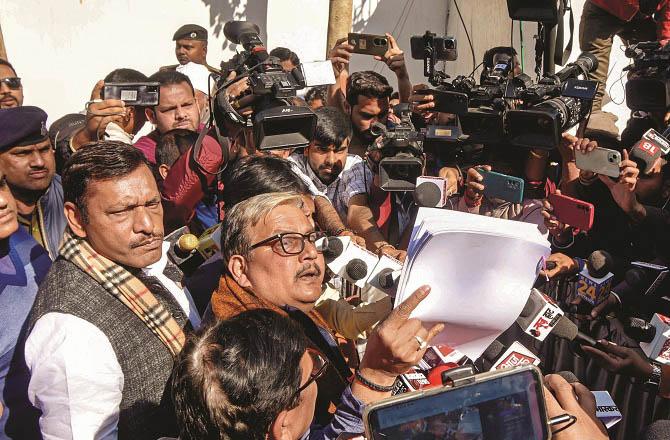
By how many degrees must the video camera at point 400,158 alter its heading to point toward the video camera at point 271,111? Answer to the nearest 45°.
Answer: approximately 90° to its right

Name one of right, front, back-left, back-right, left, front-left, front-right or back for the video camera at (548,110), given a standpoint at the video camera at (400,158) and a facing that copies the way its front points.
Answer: left

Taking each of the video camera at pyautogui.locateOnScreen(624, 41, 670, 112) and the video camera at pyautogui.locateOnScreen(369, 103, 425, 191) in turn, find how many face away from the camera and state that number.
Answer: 0

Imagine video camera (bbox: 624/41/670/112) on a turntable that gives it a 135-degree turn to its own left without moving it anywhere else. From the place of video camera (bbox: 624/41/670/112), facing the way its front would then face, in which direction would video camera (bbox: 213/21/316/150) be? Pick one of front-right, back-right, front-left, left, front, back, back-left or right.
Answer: back-right

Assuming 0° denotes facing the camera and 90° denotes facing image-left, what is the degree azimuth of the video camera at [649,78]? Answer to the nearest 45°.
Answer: approximately 45°

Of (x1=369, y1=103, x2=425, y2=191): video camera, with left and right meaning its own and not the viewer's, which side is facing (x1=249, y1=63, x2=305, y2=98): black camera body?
right

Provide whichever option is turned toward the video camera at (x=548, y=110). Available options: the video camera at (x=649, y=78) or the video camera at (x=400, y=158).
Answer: the video camera at (x=649, y=78)

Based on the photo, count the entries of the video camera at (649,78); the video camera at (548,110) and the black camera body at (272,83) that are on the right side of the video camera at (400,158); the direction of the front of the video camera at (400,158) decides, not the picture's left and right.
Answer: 1

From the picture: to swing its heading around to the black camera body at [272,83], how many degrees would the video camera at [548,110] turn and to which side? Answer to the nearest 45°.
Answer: approximately 45° to its right

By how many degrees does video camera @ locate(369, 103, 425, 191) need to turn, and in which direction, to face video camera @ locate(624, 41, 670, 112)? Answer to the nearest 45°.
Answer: approximately 90° to its left

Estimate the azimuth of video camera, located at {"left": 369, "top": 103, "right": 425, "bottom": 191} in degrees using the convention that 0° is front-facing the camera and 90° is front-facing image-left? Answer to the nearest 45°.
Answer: approximately 0°

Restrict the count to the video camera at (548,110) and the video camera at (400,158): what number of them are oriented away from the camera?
0

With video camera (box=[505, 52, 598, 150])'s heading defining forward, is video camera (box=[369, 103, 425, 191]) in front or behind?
in front
